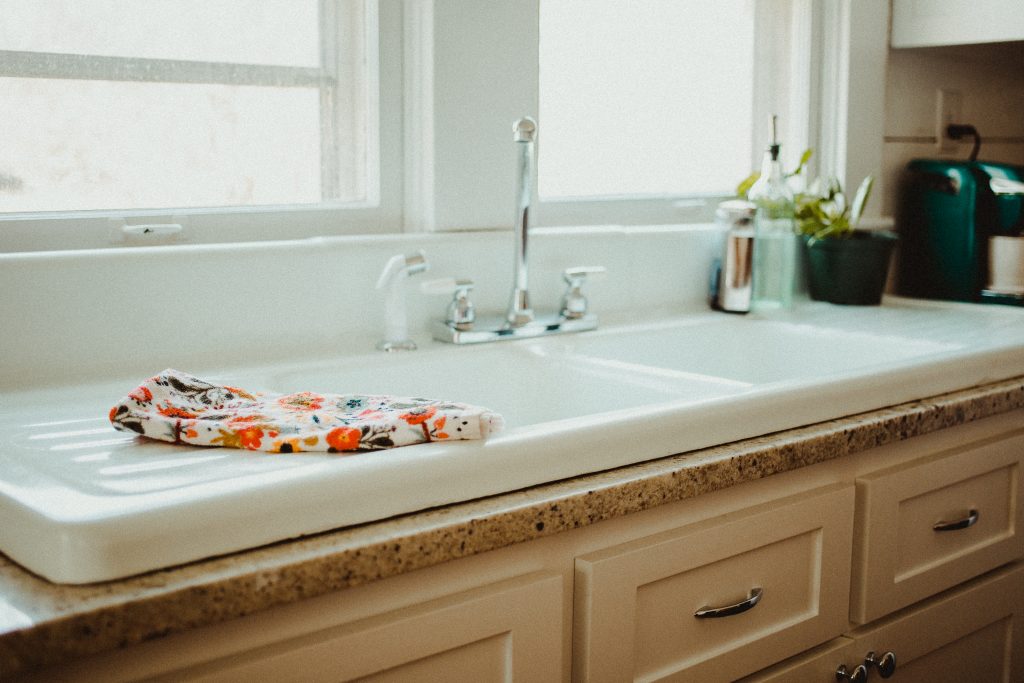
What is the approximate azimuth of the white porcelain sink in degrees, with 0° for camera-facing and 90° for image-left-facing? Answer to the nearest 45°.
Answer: approximately 315°

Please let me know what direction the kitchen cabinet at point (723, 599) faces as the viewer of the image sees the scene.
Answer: facing the viewer and to the right of the viewer

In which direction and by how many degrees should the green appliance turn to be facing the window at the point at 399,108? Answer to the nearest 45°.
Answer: approximately 135° to its right

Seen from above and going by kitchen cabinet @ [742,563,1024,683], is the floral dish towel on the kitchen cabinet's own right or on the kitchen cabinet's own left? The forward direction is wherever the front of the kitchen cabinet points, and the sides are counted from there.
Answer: on the kitchen cabinet's own right

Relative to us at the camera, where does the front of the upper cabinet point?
facing the viewer and to the right of the viewer
